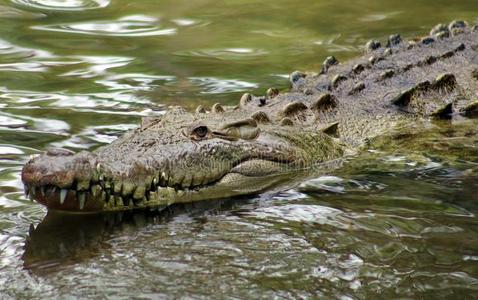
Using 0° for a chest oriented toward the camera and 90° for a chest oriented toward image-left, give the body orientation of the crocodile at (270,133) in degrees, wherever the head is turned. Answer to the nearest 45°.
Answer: approximately 45°
